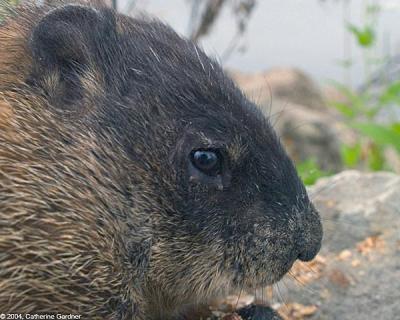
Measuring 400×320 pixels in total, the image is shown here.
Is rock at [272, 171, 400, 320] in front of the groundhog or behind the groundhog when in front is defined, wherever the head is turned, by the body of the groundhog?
in front

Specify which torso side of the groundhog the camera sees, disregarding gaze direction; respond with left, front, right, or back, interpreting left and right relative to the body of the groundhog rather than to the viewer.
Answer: right

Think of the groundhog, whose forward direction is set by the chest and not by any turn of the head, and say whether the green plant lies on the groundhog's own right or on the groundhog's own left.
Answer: on the groundhog's own left

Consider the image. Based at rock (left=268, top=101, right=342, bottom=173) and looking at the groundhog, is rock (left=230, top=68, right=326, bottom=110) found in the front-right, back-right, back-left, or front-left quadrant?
back-right

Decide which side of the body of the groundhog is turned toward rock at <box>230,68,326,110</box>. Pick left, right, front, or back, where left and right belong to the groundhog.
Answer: left
